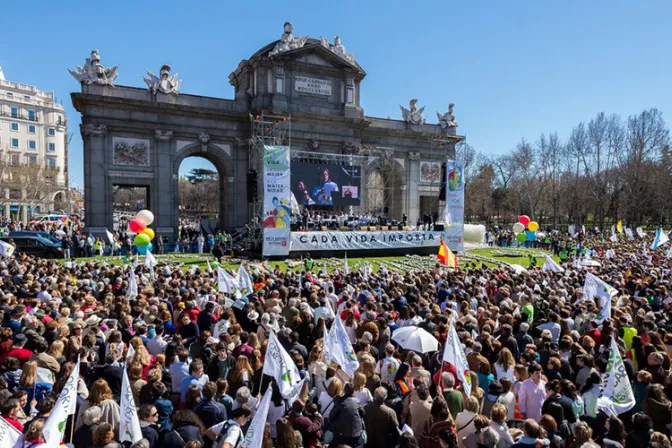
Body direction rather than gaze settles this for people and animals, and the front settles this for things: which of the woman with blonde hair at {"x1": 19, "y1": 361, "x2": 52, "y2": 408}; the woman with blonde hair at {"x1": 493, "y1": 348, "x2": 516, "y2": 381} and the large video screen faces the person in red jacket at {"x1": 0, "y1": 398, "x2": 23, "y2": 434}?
the large video screen

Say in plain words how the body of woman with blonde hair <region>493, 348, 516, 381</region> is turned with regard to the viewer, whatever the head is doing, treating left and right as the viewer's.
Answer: facing away from the viewer

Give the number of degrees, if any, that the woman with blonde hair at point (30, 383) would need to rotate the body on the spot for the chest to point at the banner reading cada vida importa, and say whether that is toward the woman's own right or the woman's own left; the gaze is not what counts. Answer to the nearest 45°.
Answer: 0° — they already face it

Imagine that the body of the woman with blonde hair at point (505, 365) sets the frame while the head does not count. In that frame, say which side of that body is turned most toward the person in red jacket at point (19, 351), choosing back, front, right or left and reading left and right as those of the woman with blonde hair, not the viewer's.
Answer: left

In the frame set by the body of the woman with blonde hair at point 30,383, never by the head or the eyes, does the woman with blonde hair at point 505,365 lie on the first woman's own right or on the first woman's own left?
on the first woman's own right

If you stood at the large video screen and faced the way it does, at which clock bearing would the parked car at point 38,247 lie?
The parked car is roughly at 2 o'clock from the large video screen.

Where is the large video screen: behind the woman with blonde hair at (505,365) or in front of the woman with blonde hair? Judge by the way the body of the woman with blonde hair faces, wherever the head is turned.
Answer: in front

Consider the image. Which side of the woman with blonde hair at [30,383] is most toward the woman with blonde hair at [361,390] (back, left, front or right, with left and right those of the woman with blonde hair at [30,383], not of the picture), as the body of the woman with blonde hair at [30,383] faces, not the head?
right
